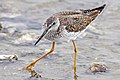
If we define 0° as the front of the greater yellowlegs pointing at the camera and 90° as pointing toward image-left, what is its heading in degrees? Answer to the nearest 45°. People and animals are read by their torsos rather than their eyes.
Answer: approximately 90°
